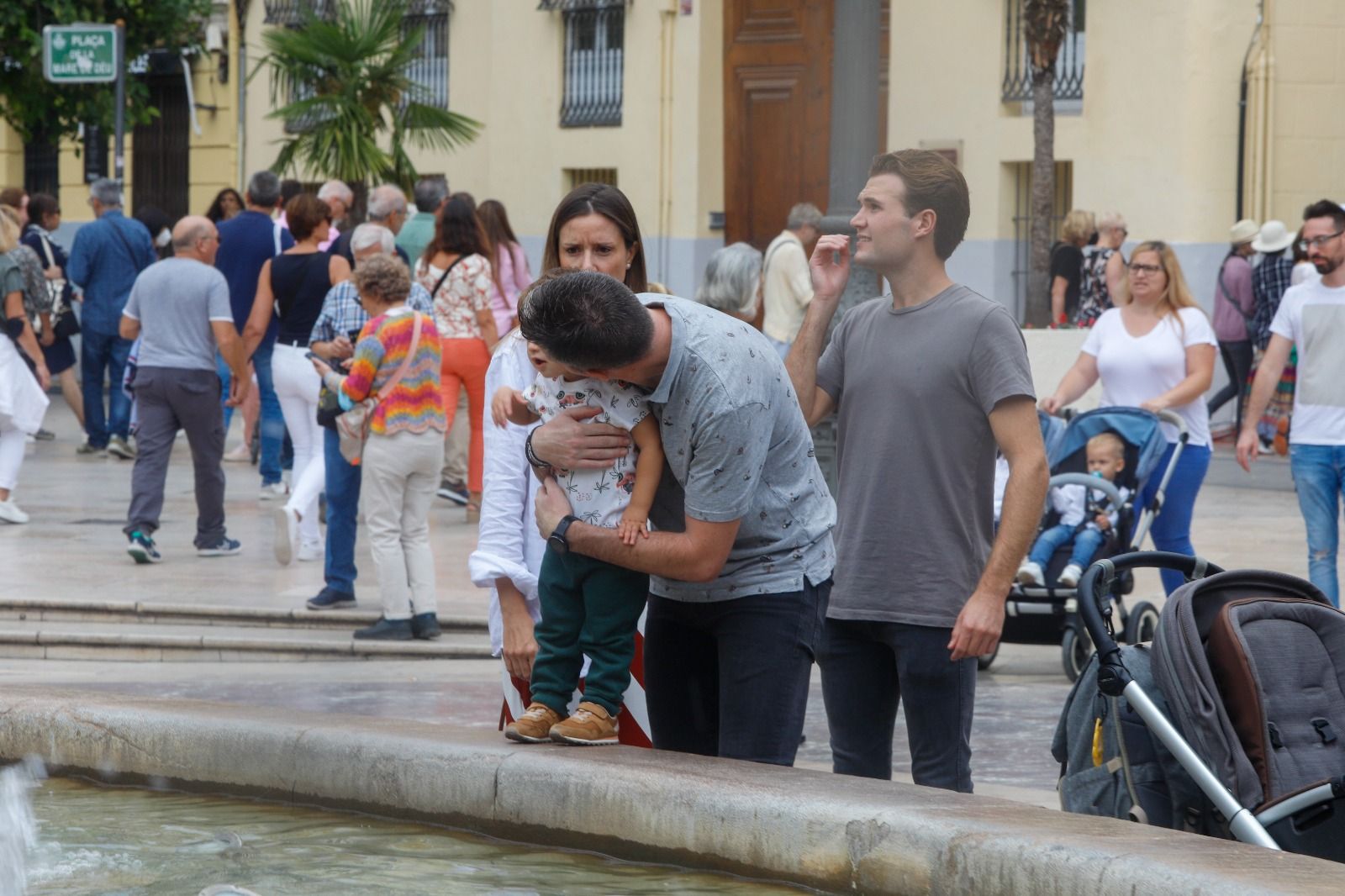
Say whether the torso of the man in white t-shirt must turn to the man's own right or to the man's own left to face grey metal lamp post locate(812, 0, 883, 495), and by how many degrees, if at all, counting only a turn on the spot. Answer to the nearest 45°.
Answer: approximately 90° to the man's own right

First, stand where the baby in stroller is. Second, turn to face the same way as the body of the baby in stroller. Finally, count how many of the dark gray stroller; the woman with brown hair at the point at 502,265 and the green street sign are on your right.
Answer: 2

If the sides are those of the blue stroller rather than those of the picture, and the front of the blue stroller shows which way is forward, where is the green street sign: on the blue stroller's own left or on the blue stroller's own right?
on the blue stroller's own right

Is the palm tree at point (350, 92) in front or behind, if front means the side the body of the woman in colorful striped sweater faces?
in front

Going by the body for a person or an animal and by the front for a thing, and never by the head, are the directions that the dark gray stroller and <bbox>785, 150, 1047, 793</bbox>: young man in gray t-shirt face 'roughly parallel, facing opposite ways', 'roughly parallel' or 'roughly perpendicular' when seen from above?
roughly perpendicular

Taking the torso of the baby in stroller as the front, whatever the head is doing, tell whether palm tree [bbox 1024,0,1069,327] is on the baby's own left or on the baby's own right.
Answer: on the baby's own right

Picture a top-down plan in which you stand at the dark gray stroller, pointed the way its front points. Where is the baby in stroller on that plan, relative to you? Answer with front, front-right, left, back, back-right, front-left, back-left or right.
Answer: back-left

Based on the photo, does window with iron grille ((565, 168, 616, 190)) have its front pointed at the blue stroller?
yes
